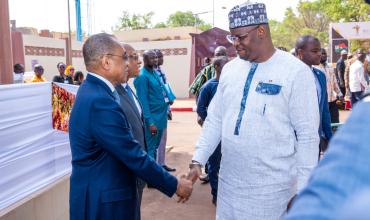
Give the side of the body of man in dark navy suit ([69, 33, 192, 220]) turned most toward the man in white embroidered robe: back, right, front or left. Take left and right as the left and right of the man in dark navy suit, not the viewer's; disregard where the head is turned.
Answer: front

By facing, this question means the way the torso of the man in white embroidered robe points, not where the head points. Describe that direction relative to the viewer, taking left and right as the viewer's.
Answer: facing the viewer and to the left of the viewer

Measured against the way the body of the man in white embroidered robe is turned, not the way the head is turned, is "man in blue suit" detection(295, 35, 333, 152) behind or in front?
behind

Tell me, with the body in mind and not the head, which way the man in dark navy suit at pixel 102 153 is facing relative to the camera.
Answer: to the viewer's right

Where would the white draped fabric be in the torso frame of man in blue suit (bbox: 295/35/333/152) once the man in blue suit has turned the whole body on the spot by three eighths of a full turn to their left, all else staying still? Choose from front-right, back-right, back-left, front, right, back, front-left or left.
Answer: back-left

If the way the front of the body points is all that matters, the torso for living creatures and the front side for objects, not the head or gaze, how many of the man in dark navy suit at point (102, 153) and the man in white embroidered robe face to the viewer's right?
1

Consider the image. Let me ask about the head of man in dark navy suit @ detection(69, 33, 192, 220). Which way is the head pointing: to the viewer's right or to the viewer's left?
to the viewer's right

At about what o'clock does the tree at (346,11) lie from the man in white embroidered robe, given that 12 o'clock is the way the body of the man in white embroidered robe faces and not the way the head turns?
The tree is roughly at 5 o'clock from the man in white embroidered robe.

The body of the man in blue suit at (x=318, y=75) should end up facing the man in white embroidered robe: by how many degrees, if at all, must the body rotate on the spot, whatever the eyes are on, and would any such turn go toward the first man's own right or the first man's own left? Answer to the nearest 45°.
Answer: approximately 45° to the first man's own right

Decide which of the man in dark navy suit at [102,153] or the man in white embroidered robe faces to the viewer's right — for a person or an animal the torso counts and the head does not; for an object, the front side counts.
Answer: the man in dark navy suit

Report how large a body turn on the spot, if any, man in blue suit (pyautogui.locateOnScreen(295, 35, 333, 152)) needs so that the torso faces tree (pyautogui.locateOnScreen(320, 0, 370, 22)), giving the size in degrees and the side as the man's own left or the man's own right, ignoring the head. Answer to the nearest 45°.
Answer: approximately 135° to the man's own left

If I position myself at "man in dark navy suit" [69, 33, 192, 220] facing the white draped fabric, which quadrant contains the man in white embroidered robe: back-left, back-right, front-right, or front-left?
back-right
